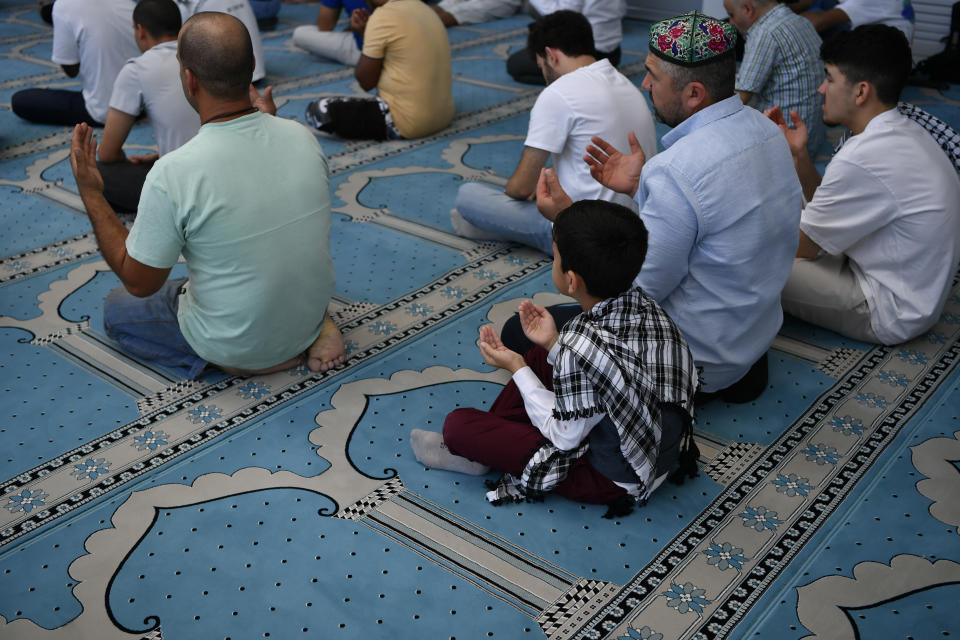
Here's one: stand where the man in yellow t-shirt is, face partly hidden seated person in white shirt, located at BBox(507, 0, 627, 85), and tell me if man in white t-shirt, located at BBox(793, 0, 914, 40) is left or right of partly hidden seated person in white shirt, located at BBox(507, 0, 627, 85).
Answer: right

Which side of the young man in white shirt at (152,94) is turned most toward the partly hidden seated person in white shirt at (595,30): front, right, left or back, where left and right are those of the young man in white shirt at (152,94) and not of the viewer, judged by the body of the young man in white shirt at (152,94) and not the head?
right

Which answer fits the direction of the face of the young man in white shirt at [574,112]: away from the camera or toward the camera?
away from the camera

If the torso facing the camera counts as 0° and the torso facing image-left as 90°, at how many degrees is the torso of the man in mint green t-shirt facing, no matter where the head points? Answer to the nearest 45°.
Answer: approximately 135°

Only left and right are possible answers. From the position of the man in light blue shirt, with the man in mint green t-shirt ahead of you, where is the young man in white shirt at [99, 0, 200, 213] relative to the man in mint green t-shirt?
right

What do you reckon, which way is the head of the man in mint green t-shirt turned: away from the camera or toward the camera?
away from the camera

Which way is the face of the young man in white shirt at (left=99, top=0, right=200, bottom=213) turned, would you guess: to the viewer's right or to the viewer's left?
to the viewer's left

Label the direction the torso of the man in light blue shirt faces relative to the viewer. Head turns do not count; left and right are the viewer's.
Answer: facing away from the viewer and to the left of the viewer

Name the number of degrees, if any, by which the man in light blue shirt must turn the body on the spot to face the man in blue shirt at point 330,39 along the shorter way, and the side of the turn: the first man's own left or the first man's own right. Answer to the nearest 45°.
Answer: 0° — they already face them
